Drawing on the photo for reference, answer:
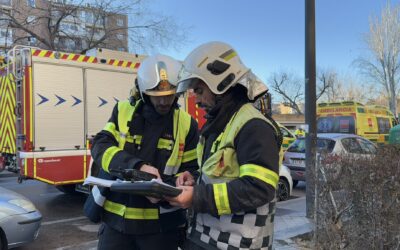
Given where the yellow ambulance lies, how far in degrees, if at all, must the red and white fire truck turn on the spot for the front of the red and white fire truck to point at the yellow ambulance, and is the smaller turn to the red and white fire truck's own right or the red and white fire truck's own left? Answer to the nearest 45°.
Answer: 0° — it already faces it

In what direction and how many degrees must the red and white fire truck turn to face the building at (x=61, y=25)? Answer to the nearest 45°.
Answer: approximately 45° to its left

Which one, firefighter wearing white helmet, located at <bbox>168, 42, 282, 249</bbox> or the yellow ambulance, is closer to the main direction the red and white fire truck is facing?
the yellow ambulance

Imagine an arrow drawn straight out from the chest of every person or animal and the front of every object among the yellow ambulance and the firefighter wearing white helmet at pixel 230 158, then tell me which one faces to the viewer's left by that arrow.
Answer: the firefighter wearing white helmet

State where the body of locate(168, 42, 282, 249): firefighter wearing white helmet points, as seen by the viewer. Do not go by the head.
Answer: to the viewer's left

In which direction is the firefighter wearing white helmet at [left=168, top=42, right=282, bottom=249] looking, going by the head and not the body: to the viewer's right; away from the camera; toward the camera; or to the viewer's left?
to the viewer's left

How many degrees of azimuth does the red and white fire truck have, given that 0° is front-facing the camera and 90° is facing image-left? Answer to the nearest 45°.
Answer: approximately 225°

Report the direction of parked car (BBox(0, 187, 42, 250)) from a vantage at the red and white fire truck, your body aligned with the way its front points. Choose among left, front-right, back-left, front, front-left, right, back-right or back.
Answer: back-right
